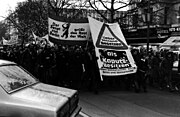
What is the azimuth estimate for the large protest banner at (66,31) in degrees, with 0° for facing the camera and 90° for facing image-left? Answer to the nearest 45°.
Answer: approximately 0°

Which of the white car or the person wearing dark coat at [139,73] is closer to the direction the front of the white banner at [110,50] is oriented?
the white car

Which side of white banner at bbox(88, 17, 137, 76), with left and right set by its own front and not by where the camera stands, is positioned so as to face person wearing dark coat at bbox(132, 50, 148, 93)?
left

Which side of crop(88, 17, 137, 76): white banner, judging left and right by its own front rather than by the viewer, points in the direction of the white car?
front

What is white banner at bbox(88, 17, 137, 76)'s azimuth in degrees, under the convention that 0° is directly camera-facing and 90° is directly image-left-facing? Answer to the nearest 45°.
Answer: approximately 0°

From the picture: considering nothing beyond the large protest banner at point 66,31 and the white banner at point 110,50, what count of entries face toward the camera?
2

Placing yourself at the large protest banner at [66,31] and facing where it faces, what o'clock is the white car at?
The white car is roughly at 12 o'clock from the large protest banner.
